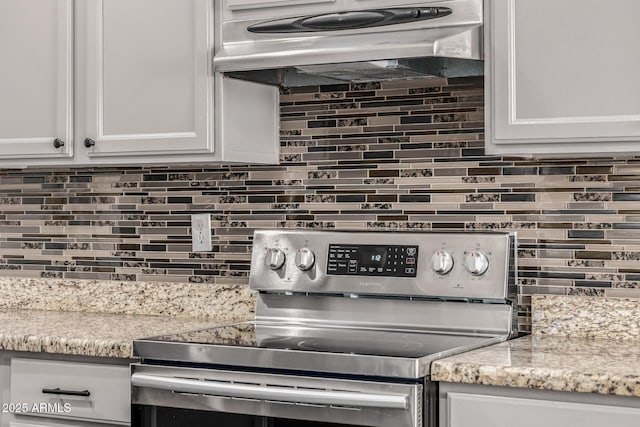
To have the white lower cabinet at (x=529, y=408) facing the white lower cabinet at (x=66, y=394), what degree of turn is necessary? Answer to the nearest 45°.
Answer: approximately 45° to its right

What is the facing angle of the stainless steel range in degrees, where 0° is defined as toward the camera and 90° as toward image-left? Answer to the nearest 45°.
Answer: approximately 45°

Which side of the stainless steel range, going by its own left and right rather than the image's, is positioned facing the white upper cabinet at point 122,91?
right

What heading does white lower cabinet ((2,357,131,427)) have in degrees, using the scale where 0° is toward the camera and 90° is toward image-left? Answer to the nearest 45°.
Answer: approximately 45°

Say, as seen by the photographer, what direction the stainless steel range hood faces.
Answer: facing the viewer and to the left of the viewer

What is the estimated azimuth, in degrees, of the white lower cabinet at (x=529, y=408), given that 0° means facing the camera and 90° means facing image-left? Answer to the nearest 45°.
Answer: approximately 45°

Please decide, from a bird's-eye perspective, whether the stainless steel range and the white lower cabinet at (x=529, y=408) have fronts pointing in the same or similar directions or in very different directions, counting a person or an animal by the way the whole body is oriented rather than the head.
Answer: same or similar directions

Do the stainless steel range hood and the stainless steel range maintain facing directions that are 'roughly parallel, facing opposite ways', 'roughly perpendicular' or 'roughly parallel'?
roughly parallel

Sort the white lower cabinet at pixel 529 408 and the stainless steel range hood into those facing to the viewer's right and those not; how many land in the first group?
0

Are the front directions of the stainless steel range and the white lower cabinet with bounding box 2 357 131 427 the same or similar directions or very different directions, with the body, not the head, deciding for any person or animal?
same or similar directions
